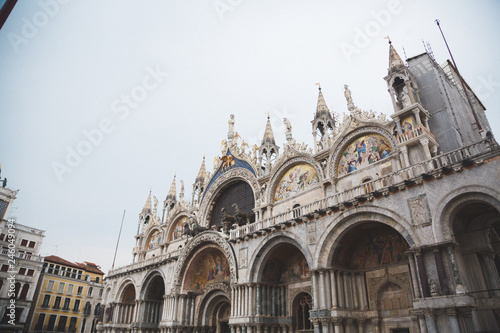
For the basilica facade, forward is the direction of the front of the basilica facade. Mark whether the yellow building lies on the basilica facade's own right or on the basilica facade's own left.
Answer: on the basilica facade's own right

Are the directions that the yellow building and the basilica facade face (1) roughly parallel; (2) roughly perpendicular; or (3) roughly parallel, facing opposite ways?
roughly perpendicular

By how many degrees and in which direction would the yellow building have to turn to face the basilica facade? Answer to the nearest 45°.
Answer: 0° — it already faces it

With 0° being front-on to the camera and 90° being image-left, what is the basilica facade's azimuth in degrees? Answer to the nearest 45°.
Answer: approximately 45°
